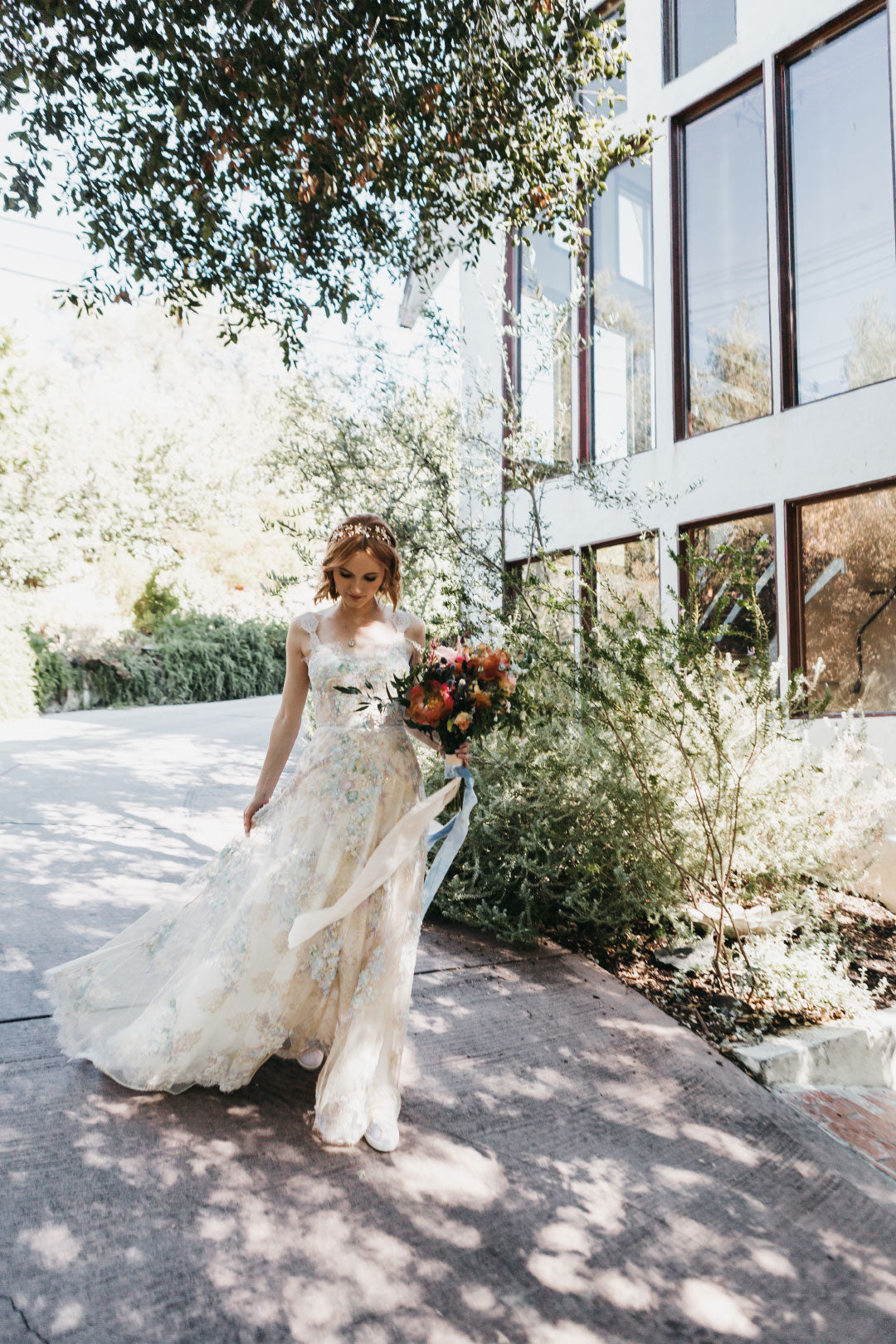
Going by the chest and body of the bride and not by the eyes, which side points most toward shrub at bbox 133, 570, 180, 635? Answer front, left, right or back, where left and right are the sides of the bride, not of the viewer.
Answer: back

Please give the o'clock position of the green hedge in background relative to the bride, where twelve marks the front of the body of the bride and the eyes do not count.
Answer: The green hedge in background is roughly at 6 o'clock from the bride.

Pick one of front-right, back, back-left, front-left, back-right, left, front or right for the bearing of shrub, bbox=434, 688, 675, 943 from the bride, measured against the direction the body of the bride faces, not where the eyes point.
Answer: back-left

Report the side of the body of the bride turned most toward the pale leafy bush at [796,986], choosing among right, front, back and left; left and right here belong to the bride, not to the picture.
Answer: left

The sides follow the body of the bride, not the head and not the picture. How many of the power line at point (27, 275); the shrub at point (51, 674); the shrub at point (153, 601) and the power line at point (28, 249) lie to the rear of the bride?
4

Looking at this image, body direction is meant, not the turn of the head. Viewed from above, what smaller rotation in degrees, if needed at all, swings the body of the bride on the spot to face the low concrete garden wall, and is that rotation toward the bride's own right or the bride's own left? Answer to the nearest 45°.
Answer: approximately 90° to the bride's own left

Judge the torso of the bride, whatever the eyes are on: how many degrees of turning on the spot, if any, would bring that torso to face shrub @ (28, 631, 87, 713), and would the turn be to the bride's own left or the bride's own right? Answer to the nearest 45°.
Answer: approximately 180°

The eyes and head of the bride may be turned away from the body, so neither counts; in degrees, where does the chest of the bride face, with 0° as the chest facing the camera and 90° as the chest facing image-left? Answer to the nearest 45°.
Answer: approximately 0°

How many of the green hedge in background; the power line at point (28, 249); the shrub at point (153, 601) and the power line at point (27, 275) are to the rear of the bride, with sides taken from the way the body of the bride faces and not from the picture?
4

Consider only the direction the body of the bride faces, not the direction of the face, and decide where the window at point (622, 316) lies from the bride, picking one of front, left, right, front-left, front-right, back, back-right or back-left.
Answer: back-left
